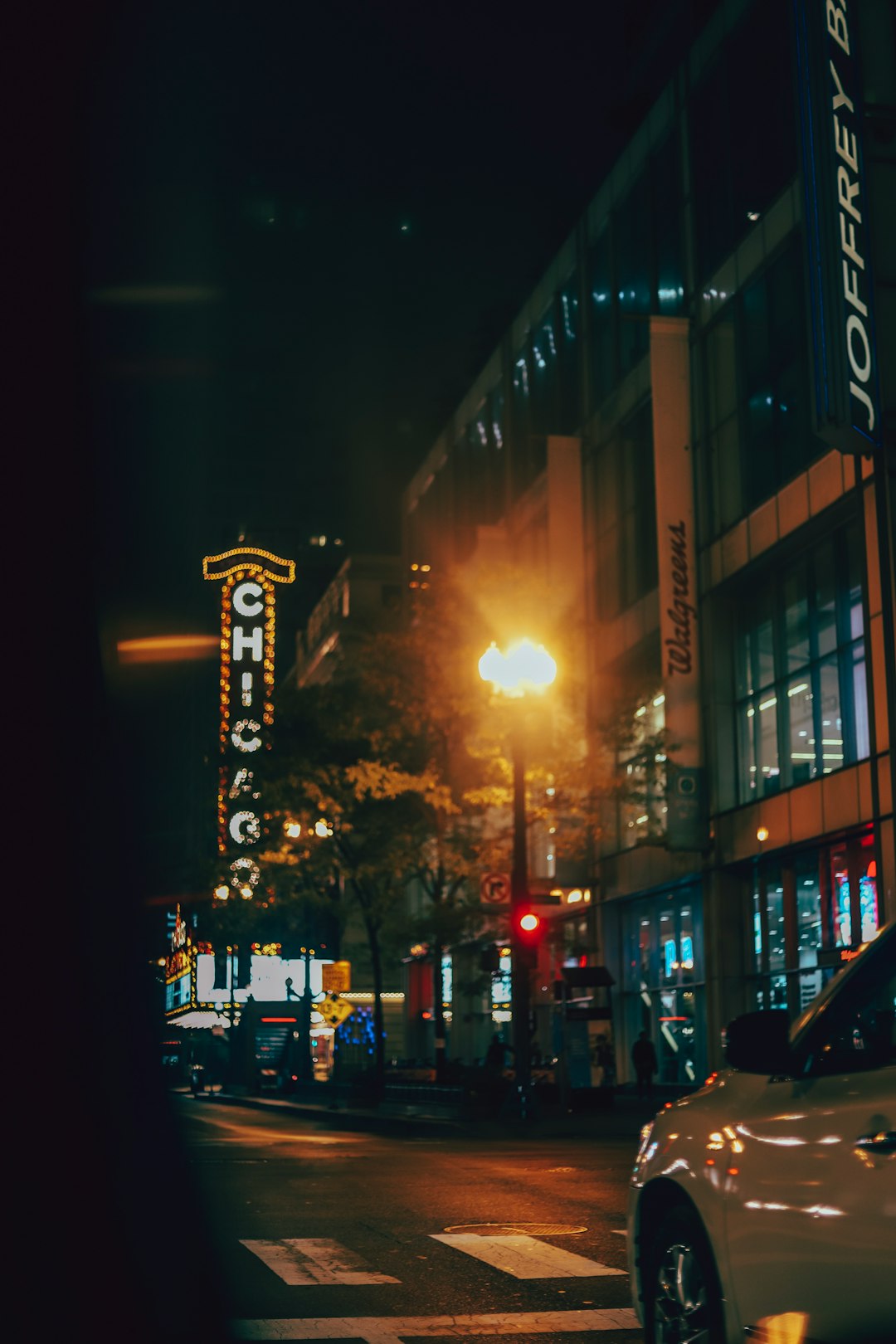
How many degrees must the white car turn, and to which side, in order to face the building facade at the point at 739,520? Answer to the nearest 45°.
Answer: approximately 45° to its right

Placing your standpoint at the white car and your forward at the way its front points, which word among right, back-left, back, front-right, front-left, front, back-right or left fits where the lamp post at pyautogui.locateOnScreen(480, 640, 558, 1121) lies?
front-right

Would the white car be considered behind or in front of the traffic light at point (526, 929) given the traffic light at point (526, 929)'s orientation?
in front

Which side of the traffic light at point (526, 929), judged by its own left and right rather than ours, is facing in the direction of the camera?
front

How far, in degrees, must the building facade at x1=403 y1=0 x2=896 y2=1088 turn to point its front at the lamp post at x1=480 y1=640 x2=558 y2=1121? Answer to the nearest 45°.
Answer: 0° — it already faces it

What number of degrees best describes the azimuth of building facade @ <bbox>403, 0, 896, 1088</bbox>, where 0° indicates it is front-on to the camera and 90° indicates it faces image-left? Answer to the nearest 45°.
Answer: approximately 45°

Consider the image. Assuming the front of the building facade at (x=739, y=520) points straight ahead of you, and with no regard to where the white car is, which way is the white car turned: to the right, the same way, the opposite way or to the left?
to the right

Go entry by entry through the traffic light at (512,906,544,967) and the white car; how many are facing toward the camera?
1

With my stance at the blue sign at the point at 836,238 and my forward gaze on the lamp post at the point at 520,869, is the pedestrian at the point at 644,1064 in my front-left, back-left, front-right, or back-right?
front-right

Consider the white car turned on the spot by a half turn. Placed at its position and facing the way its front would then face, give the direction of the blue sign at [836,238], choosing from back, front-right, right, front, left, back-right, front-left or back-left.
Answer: back-left

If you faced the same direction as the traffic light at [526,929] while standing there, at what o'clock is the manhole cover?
The manhole cover is roughly at 12 o'clock from the traffic light.

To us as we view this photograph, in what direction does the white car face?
facing away from the viewer and to the left of the viewer

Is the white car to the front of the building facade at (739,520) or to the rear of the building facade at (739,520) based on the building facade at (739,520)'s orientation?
to the front
